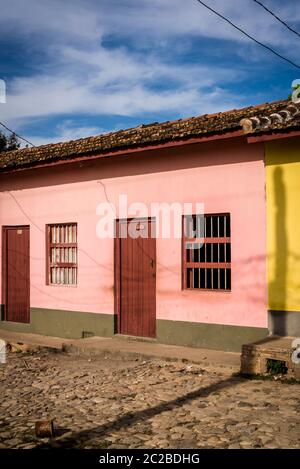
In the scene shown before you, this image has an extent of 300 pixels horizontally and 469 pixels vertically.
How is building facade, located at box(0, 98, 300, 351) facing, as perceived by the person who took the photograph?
facing the viewer and to the left of the viewer
